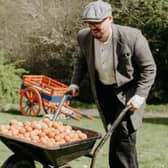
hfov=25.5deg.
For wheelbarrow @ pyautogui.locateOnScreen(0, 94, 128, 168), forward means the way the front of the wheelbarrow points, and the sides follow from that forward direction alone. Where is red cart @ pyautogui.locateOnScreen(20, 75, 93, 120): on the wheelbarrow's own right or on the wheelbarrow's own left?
on the wheelbarrow's own right

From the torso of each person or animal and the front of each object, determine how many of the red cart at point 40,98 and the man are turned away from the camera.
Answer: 0

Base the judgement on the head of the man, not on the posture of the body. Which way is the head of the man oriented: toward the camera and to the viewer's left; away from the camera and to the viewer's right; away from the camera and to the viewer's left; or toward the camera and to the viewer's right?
toward the camera and to the viewer's left

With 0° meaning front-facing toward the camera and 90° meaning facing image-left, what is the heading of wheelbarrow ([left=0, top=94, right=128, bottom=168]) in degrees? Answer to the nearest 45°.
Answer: approximately 45°

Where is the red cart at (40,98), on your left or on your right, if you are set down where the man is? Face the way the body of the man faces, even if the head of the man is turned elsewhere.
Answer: on your right
